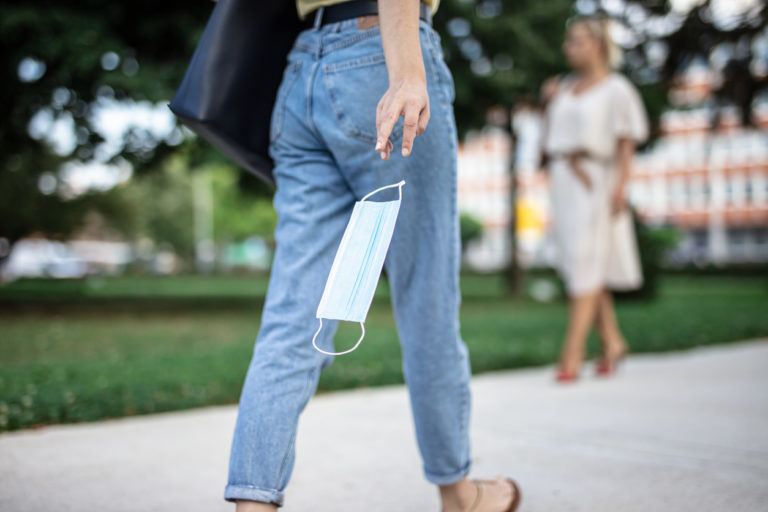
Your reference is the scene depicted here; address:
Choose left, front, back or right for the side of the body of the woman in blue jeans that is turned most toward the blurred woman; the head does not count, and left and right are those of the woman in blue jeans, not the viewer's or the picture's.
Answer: front

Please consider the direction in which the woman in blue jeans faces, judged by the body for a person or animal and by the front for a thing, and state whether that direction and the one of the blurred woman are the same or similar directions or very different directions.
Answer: very different directions

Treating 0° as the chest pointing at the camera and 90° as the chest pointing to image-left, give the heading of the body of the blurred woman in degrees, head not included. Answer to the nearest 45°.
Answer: approximately 45°

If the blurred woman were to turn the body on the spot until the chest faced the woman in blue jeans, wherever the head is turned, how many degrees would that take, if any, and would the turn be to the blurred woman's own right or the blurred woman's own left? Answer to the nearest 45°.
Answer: approximately 45° to the blurred woman's own left

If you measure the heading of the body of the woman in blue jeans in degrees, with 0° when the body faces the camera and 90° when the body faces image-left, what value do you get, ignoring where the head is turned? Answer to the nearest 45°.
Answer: approximately 225°
